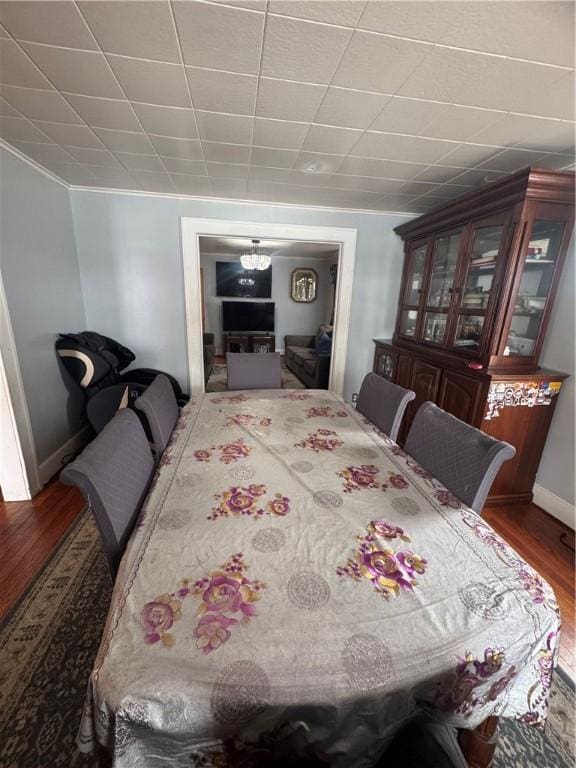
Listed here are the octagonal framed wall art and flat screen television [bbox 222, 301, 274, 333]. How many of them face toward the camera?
2

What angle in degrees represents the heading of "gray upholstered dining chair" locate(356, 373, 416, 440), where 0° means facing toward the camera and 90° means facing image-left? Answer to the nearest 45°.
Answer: approximately 45°

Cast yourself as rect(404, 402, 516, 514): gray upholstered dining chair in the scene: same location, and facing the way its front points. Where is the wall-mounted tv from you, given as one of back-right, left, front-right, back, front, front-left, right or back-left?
right

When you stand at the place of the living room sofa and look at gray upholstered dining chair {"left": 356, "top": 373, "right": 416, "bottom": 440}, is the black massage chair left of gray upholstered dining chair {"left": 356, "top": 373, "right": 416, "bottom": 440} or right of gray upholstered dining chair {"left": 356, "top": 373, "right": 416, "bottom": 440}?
right

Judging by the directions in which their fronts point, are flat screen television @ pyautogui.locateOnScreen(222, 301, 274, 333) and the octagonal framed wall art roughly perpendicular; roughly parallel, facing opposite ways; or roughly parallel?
roughly parallel

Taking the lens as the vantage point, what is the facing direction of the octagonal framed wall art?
facing the viewer

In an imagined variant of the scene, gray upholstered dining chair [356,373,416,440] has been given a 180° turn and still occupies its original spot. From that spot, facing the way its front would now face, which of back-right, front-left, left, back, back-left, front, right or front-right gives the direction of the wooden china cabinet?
front

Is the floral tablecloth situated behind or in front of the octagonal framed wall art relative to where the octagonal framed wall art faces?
in front

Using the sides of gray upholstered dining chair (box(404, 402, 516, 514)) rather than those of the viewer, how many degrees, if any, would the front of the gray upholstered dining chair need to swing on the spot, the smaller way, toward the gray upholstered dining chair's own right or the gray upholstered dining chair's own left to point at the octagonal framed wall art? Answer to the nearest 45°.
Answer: approximately 90° to the gray upholstered dining chair's own right

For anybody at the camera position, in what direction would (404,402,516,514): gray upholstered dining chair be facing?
facing the viewer and to the left of the viewer

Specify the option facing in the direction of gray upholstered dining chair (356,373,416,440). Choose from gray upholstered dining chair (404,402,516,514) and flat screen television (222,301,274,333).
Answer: the flat screen television

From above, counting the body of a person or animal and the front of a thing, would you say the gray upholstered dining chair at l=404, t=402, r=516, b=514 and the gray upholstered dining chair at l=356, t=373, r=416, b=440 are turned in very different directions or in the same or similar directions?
same or similar directions

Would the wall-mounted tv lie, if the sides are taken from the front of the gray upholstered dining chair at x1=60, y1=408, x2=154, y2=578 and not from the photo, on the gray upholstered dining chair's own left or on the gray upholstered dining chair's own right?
on the gray upholstered dining chair's own left

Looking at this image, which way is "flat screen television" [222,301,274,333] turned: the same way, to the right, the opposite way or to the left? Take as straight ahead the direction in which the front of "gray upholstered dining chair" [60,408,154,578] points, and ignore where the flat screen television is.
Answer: to the right

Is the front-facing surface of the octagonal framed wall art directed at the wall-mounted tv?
no

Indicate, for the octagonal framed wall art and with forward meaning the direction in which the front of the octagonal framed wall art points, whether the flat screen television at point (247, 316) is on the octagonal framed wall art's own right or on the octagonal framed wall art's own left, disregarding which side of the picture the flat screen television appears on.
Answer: on the octagonal framed wall art's own right

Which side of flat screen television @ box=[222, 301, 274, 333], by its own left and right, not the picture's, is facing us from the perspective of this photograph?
front

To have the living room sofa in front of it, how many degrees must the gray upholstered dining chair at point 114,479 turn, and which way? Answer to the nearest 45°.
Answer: approximately 90° to its left

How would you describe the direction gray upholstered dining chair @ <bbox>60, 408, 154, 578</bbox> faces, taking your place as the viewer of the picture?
facing the viewer and to the right of the viewer

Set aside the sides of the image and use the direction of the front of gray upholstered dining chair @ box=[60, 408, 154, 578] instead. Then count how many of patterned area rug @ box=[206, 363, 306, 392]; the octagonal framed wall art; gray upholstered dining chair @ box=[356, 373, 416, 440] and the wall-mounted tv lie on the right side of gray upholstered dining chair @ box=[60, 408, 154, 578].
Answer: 0
